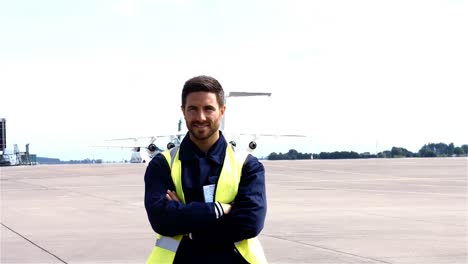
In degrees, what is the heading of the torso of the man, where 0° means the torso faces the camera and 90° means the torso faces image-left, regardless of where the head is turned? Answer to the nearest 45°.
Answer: approximately 0°
